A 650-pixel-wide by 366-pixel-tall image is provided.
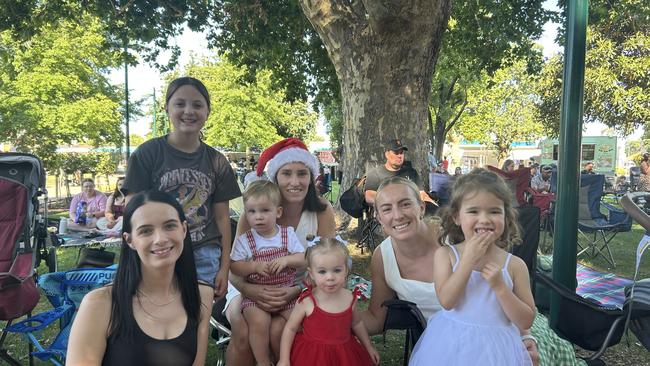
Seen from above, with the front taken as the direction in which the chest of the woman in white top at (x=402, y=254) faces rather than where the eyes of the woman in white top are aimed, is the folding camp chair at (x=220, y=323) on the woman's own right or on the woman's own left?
on the woman's own right

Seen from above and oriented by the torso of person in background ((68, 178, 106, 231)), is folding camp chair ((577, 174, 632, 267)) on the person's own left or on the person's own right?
on the person's own left

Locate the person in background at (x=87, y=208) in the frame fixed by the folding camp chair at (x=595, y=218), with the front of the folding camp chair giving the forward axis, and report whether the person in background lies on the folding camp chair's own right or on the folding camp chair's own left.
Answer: on the folding camp chair's own right

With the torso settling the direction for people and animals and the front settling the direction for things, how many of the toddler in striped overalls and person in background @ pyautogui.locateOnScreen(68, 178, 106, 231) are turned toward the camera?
2

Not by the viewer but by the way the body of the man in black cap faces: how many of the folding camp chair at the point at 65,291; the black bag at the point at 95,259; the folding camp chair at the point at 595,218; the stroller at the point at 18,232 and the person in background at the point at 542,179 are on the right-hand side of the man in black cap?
3

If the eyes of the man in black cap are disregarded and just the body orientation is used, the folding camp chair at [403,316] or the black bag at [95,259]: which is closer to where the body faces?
the folding camp chair

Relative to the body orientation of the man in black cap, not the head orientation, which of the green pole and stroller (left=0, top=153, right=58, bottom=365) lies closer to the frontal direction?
the green pole

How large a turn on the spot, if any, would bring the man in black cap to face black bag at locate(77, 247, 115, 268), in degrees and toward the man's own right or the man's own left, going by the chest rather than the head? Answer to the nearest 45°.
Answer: approximately 90° to the man's own right

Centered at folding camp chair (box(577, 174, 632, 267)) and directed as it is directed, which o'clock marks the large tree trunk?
The large tree trunk is roughly at 3 o'clock from the folding camp chair.

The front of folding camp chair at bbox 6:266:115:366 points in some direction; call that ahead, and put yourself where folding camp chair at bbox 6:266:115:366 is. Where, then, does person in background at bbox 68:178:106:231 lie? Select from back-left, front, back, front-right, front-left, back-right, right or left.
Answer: back-right

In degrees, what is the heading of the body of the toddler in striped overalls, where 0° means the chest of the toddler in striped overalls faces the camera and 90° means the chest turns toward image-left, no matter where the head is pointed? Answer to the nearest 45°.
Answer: approximately 0°

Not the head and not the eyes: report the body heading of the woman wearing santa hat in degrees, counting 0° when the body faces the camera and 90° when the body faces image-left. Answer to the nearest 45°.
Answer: approximately 0°

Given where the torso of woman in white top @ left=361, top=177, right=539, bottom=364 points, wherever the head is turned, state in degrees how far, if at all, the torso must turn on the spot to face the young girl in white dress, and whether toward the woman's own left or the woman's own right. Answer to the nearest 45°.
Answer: approximately 45° to the woman's own left
